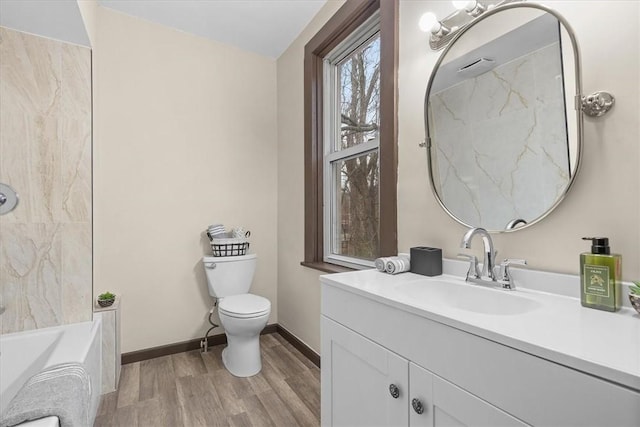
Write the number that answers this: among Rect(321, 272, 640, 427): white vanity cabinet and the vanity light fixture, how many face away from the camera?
0

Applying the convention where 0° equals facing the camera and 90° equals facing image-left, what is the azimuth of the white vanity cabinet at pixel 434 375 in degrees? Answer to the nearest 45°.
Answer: approximately 45°

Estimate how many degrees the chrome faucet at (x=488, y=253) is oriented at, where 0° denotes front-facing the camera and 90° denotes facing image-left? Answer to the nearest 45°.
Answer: approximately 45°

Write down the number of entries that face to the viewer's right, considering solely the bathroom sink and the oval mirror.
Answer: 0

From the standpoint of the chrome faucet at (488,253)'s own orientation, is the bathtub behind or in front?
in front

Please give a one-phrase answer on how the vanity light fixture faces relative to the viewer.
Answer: facing the viewer and to the left of the viewer
